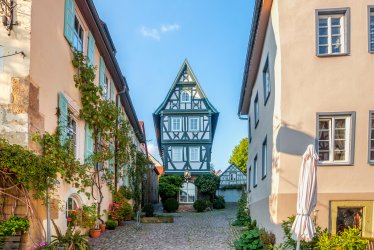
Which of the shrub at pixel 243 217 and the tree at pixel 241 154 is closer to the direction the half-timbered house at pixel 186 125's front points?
the shrub

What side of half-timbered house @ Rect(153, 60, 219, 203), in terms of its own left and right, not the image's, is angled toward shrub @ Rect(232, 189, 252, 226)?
front

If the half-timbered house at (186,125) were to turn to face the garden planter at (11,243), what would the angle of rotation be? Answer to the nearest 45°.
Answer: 0° — it already faces it

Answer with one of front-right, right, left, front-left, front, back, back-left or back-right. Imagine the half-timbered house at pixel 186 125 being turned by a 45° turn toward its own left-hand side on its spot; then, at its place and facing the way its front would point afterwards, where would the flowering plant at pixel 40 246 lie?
front-right

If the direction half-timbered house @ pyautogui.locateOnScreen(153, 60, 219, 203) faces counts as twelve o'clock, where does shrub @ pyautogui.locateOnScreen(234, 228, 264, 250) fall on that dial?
The shrub is roughly at 12 o'clock from the half-timbered house.

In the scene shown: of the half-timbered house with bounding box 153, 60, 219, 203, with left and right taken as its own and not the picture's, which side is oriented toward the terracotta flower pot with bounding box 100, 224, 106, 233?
front

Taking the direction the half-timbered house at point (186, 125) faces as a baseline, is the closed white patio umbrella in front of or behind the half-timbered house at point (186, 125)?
in front

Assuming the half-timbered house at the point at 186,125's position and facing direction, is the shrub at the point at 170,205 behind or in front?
in front

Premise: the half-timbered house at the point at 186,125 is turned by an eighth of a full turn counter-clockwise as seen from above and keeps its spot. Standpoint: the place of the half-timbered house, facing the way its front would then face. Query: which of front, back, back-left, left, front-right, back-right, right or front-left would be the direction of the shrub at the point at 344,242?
front-right

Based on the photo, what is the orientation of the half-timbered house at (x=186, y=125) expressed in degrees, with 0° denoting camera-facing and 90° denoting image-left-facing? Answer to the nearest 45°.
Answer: approximately 0°
